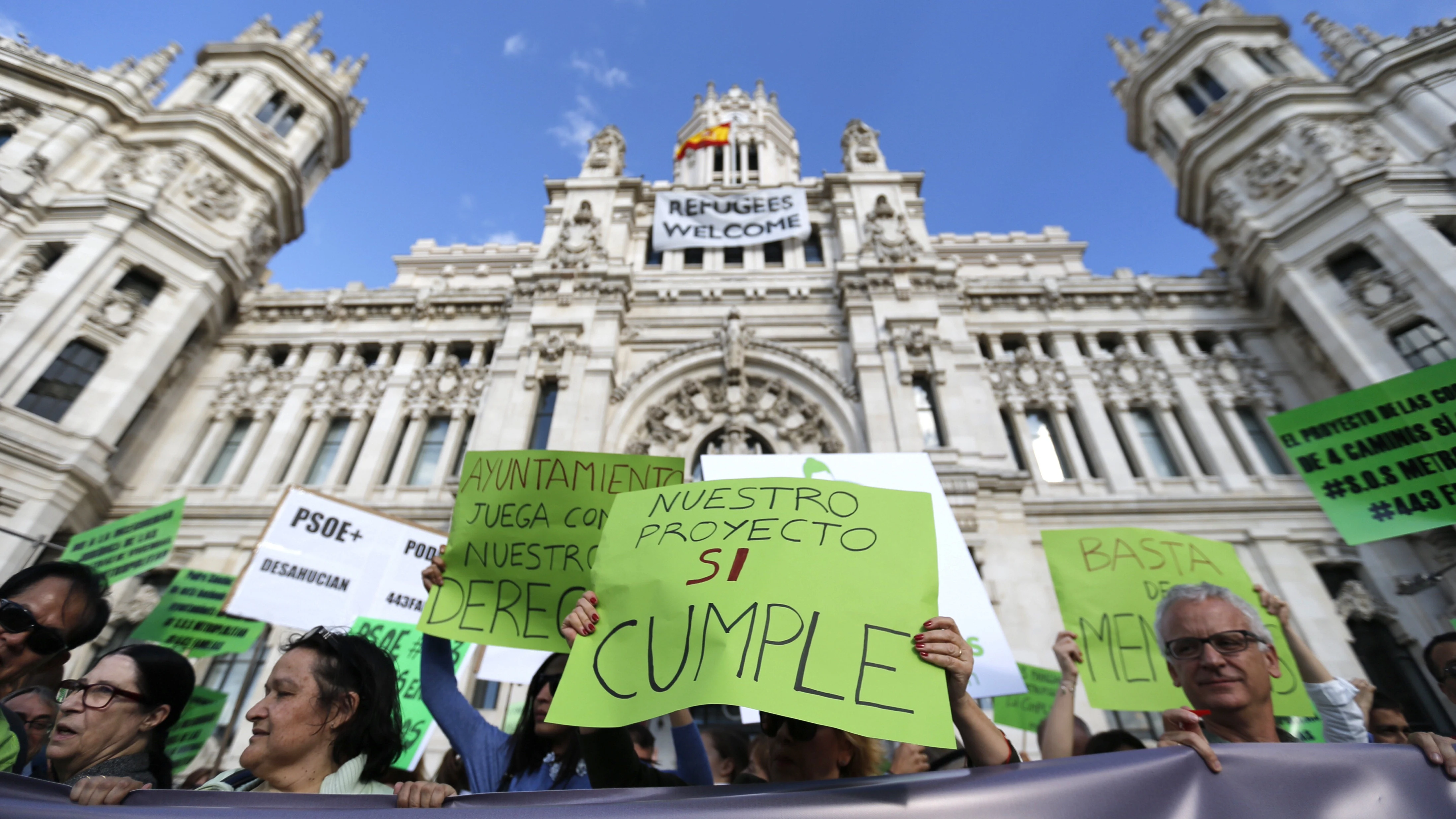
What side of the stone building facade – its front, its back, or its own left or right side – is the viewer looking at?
front

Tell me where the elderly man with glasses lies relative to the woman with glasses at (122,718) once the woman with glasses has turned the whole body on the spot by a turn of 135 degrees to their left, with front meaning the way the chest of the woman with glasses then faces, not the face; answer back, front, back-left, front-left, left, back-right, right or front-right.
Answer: front-right

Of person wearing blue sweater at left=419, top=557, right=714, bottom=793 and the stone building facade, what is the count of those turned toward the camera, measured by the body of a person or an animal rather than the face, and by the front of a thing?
2

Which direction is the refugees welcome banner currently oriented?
toward the camera

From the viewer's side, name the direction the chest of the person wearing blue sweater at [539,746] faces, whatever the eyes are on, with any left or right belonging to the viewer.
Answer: facing the viewer
